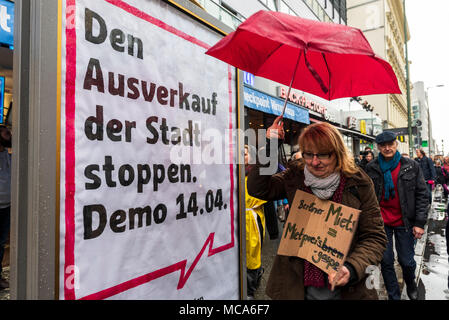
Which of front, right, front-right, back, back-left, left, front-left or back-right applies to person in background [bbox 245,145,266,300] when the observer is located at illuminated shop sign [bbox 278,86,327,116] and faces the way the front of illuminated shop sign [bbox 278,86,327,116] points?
front-right

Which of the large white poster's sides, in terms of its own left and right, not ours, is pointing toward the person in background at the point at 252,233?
left

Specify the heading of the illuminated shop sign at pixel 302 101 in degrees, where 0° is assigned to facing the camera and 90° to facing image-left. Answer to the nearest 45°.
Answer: approximately 315°

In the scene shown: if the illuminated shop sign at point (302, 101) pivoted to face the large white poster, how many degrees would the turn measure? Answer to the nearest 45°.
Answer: approximately 45° to its right

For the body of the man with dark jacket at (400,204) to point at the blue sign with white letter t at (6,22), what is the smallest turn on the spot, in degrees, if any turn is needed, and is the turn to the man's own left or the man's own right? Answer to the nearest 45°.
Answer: approximately 45° to the man's own right

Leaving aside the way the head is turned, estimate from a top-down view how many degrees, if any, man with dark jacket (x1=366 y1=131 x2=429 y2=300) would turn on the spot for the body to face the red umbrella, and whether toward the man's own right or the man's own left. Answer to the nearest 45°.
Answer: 0° — they already face it

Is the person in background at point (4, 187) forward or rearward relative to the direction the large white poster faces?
rearward

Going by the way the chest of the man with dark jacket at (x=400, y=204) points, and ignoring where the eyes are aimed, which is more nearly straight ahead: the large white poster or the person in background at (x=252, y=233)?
the large white poster

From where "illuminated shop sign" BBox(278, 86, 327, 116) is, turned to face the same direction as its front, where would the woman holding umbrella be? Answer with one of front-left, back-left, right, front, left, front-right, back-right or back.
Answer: front-right

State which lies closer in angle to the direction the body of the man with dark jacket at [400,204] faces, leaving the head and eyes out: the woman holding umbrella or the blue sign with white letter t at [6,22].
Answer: the woman holding umbrella

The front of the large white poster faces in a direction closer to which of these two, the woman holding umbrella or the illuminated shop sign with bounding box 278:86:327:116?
the woman holding umbrella

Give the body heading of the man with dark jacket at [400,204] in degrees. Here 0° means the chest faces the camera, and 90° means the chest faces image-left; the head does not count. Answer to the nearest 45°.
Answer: approximately 0°

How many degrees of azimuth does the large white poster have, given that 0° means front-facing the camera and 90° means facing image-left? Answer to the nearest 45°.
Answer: approximately 315°
